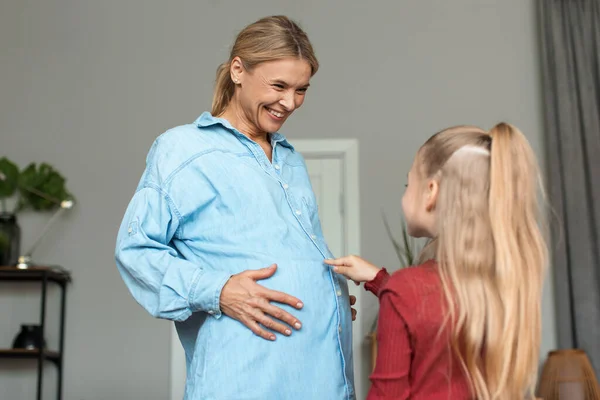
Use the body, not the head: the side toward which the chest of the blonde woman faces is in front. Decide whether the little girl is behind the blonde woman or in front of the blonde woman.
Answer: in front

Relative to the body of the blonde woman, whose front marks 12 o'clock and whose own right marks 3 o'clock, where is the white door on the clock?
The white door is roughly at 8 o'clock from the blonde woman.

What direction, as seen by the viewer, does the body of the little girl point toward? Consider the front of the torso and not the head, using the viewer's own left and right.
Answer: facing away from the viewer and to the left of the viewer

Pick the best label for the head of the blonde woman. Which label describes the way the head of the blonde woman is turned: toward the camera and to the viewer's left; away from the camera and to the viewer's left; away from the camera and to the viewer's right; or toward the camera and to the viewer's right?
toward the camera and to the viewer's right

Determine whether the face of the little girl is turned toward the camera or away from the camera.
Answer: away from the camera

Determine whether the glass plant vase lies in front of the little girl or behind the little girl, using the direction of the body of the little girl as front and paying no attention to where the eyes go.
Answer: in front

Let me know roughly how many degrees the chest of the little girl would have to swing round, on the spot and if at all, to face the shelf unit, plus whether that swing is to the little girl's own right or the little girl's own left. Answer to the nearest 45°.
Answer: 0° — they already face it

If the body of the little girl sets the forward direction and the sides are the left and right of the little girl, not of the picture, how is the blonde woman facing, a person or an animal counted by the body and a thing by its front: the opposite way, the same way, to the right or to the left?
the opposite way

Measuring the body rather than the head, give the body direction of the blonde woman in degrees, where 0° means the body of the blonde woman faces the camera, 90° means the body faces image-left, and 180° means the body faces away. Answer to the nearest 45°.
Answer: approximately 315°
